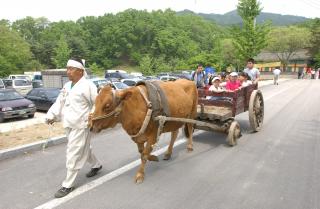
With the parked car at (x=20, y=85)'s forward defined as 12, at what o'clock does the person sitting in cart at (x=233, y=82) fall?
The person sitting in cart is roughly at 1 o'clock from the parked car.

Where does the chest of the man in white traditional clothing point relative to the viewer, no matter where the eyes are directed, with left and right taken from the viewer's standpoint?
facing the viewer and to the left of the viewer

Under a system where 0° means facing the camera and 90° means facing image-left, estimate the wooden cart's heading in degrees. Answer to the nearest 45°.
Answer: approximately 45°

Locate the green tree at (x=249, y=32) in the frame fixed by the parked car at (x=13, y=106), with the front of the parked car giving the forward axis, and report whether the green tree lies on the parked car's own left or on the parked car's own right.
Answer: on the parked car's own left

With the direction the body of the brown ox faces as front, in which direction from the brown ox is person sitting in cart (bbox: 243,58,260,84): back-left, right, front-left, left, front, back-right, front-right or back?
back

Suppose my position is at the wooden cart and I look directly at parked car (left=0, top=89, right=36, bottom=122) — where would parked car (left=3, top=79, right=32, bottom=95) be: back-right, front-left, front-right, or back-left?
front-right

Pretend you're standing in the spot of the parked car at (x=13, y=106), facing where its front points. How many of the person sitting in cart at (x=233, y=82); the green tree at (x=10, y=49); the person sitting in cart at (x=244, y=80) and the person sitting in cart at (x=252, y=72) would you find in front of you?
3

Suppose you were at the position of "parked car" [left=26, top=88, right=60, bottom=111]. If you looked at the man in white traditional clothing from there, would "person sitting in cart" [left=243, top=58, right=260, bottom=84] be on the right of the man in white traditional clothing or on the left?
left
